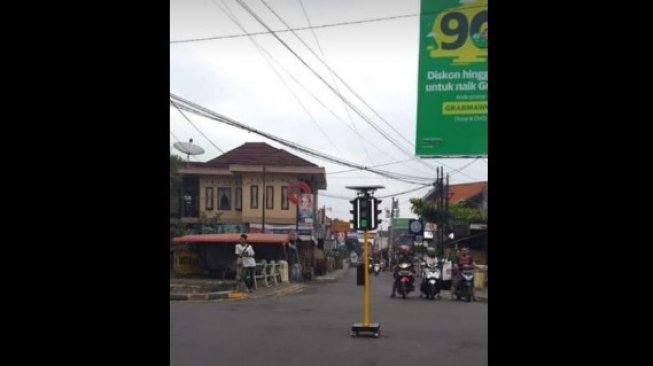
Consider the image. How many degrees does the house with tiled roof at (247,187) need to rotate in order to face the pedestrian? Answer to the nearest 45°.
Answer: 0° — it already faces them

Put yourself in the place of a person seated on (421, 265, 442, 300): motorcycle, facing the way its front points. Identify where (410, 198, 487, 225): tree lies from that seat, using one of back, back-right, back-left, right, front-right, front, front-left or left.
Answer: back

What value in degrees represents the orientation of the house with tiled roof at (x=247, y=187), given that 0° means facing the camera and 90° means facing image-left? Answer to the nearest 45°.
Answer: approximately 0°

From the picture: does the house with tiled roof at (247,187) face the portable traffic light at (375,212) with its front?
yes

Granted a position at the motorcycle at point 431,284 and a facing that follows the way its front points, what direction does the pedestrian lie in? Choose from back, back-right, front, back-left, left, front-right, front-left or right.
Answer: right
